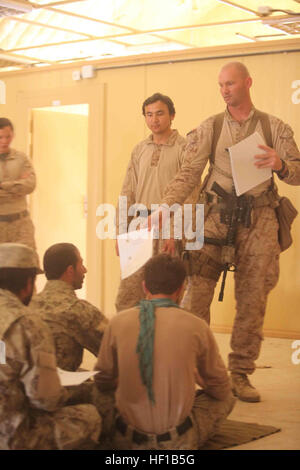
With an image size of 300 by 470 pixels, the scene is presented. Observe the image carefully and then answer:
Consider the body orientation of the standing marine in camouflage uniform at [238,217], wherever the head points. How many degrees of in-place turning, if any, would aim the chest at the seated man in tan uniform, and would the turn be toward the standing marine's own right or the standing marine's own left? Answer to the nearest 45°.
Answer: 0° — they already face them

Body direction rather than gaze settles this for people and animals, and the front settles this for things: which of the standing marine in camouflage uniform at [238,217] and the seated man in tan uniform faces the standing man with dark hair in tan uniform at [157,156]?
the seated man in tan uniform

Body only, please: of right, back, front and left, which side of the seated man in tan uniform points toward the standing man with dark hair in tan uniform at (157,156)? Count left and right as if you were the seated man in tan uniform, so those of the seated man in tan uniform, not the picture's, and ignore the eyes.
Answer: front

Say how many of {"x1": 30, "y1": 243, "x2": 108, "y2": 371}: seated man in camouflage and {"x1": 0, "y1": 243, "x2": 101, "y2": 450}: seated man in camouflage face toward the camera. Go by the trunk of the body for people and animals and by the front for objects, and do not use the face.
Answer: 0

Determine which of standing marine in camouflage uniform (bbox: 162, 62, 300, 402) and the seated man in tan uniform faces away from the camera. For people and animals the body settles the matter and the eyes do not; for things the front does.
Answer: the seated man in tan uniform

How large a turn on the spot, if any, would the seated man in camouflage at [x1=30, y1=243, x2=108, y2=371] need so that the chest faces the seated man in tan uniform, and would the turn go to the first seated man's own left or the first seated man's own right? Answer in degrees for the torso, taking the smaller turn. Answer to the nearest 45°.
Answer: approximately 90° to the first seated man's own right

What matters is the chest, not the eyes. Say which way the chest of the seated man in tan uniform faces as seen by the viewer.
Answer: away from the camera

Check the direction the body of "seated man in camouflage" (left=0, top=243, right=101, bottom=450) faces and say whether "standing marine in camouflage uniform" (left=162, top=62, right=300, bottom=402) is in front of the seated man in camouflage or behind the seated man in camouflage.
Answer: in front

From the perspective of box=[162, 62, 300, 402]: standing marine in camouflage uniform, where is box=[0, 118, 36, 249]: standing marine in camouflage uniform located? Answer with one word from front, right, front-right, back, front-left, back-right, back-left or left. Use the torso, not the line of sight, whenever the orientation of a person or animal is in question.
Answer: back-right

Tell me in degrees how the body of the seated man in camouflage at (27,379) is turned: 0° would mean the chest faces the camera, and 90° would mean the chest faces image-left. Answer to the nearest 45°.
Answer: approximately 225°

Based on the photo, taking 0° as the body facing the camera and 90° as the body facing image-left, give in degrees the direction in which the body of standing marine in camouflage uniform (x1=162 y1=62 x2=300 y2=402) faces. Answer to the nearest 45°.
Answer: approximately 0°

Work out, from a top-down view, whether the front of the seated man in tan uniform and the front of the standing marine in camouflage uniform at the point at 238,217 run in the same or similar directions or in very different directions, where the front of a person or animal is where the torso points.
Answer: very different directions

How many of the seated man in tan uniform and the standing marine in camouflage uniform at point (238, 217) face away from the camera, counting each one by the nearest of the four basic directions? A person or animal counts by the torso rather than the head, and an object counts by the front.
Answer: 1

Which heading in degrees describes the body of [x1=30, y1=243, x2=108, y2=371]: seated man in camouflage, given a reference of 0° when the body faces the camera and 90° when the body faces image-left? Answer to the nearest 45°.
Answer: approximately 225°

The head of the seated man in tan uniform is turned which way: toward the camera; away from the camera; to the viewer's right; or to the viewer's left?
away from the camera

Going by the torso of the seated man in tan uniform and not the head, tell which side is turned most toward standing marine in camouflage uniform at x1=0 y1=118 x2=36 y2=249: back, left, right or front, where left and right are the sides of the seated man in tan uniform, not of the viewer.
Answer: front

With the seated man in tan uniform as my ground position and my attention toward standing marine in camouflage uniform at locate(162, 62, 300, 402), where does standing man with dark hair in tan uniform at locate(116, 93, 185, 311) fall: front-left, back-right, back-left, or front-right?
front-left

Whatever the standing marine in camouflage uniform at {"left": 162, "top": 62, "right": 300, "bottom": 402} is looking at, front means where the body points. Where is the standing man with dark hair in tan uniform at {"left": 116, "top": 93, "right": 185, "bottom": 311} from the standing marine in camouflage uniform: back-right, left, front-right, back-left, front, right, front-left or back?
back-right

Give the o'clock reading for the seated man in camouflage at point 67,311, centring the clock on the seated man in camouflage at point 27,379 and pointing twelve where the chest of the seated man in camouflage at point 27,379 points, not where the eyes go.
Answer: the seated man in camouflage at point 67,311 is roughly at 11 o'clock from the seated man in camouflage at point 27,379.
